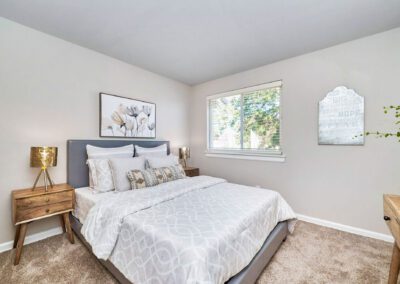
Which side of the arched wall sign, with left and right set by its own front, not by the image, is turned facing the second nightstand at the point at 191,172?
right

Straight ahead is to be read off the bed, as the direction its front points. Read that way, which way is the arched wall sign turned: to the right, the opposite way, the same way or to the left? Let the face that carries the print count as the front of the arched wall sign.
to the right

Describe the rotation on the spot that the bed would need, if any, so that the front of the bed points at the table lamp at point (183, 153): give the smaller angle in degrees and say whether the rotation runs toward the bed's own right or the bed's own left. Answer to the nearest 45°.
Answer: approximately 135° to the bed's own left

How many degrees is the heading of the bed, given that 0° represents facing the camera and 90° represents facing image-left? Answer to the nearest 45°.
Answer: approximately 315°

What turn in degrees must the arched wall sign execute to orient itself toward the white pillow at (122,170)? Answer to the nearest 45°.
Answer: approximately 45° to its right

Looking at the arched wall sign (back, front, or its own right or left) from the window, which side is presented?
right

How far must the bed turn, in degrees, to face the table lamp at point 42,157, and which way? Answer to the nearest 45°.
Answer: approximately 180°

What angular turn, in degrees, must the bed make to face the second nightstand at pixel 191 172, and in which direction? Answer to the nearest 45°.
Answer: approximately 135° to its left
